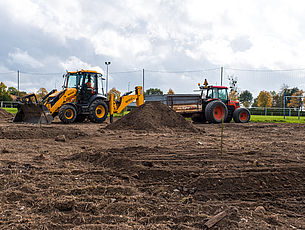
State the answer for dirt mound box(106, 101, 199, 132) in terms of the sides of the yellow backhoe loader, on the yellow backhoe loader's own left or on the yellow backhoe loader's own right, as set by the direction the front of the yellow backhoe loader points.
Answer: on the yellow backhoe loader's own left

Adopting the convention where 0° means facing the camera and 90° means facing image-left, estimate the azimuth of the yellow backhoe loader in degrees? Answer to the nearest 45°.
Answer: approximately 45°

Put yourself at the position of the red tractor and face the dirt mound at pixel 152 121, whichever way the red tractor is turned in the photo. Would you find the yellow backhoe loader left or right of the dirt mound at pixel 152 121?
right

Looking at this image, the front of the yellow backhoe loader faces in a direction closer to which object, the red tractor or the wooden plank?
the wooden plank

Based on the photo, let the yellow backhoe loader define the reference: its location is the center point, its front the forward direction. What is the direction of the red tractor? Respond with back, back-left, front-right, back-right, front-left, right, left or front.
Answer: back-left

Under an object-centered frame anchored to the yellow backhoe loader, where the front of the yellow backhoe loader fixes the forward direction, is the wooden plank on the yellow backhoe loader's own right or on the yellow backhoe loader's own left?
on the yellow backhoe loader's own left
